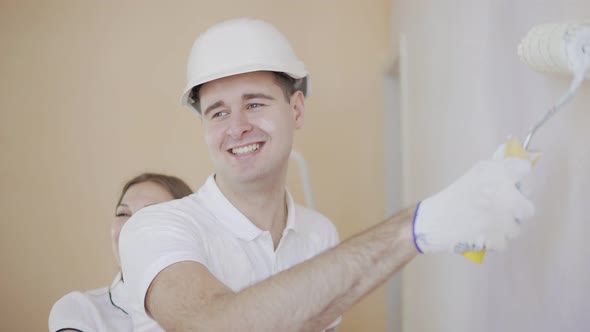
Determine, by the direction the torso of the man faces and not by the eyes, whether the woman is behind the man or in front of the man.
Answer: behind

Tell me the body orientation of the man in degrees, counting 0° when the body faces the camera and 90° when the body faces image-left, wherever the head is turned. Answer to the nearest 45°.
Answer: approximately 315°

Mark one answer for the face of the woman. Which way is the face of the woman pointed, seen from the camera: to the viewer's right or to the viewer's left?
to the viewer's left
